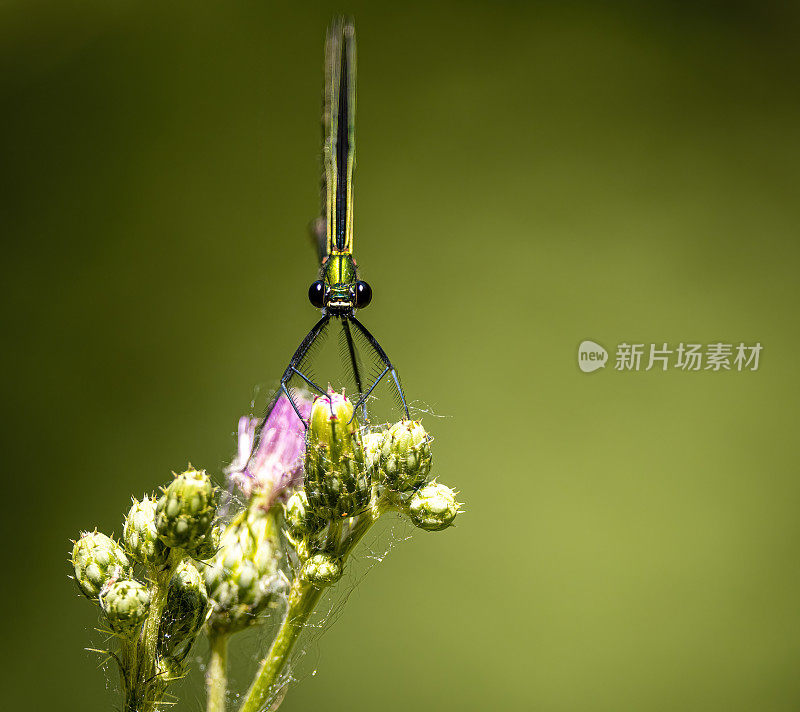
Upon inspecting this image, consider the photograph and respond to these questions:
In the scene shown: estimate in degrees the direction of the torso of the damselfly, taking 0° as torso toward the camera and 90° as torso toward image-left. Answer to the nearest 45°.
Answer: approximately 0°
